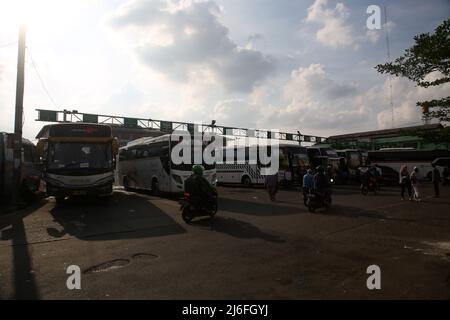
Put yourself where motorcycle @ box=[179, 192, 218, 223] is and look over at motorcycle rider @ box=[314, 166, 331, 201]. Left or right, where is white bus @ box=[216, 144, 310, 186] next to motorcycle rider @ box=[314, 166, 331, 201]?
left

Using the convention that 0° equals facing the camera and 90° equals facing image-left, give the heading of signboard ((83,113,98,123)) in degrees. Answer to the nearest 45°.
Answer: approximately 0°

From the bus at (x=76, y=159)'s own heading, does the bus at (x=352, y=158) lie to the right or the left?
on its left

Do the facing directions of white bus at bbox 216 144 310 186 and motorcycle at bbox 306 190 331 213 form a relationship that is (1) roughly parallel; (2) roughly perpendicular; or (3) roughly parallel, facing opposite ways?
roughly perpendicular

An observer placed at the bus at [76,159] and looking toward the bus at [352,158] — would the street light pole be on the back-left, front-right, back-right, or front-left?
back-left

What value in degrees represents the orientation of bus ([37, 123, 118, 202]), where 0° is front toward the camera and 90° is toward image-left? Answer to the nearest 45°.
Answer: approximately 0°
